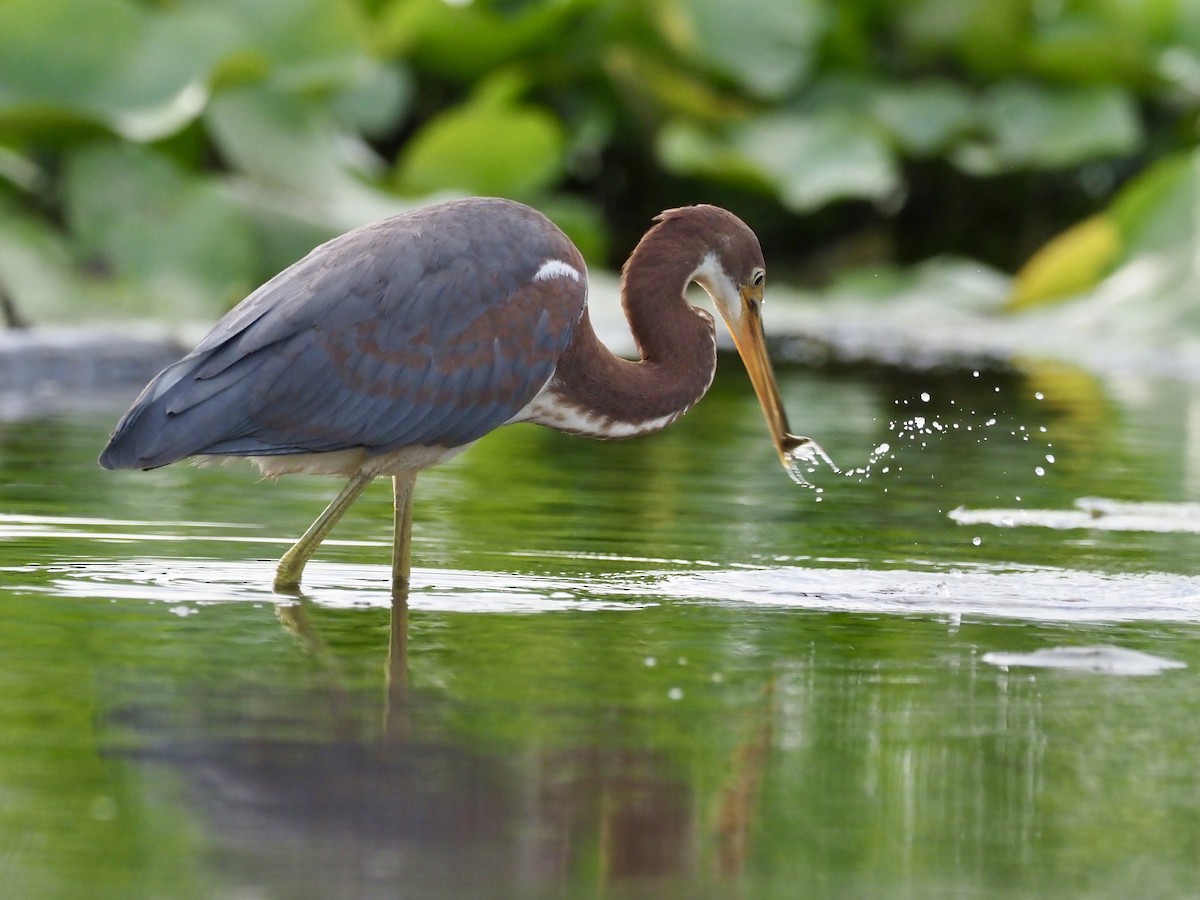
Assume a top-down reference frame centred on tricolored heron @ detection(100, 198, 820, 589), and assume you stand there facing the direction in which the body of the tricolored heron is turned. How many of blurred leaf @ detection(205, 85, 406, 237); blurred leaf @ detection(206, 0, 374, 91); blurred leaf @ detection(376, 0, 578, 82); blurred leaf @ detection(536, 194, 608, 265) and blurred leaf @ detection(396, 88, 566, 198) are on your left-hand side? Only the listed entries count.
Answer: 5

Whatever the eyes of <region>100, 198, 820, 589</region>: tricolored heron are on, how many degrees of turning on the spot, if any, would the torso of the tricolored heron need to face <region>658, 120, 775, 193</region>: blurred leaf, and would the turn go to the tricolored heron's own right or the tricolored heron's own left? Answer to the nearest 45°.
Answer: approximately 90° to the tricolored heron's own left

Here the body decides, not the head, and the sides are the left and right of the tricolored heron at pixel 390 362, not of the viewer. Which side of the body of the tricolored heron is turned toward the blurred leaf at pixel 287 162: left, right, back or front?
left

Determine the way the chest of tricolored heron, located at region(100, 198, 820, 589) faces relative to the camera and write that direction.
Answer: to the viewer's right

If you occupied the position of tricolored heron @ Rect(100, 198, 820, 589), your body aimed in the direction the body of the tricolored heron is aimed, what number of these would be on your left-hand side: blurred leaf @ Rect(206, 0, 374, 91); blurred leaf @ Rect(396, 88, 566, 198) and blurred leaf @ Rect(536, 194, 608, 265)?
3

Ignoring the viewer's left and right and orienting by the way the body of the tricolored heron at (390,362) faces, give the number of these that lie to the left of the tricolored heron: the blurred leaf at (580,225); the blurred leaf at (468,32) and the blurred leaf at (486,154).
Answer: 3

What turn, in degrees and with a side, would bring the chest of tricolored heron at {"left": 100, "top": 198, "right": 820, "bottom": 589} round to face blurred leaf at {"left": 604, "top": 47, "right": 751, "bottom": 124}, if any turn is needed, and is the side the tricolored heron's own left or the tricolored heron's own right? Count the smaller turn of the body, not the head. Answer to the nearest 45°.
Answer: approximately 90° to the tricolored heron's own left

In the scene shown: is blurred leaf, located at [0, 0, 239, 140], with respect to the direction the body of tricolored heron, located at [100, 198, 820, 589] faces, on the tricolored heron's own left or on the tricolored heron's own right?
on the tricolored heron's own left

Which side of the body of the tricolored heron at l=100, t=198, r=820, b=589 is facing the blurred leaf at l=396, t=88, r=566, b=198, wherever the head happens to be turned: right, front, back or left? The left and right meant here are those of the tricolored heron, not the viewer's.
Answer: left

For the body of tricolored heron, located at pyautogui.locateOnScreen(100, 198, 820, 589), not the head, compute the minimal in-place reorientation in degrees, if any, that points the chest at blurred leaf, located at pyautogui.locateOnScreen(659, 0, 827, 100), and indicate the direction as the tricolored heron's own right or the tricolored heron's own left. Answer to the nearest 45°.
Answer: approximately 90° to the tricolored heron's own left

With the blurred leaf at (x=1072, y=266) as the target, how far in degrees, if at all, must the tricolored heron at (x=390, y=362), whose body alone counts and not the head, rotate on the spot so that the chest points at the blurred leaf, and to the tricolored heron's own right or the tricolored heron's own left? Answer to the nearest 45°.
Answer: approximately 45° to the tricolored heron's own left

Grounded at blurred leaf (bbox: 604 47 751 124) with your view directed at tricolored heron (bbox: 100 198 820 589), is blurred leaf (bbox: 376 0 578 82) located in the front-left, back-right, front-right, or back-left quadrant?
front-right

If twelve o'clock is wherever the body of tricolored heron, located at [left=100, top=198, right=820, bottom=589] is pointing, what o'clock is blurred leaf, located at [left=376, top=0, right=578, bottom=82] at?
The blurred leaf is roughly at 9 o'clock from the tricolored heron.
